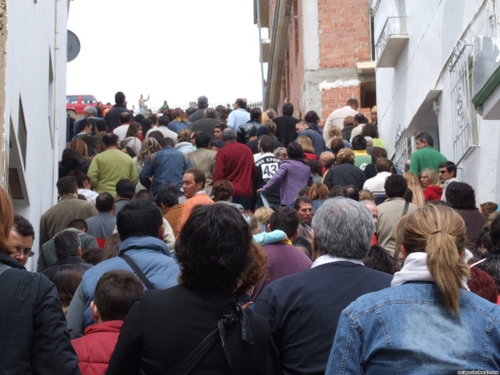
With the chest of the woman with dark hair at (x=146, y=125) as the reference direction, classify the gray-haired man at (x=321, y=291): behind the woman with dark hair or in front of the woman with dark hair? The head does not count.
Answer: behind

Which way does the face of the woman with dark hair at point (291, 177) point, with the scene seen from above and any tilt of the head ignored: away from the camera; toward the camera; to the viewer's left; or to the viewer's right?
away from the camera

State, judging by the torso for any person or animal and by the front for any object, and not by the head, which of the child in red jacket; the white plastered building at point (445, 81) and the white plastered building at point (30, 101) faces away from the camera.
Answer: the child in red jacket

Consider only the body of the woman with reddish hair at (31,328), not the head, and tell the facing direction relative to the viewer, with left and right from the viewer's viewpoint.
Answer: facing away from the viewer

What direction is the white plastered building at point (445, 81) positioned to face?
to the viewer's left

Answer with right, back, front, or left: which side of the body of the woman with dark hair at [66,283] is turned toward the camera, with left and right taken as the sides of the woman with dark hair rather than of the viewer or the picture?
back

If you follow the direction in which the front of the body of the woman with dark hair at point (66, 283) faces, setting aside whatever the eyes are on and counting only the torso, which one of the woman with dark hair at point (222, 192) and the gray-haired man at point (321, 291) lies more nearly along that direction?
the woman with dark hair

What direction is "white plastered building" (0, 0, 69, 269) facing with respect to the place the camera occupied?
facing to the right of the viewer

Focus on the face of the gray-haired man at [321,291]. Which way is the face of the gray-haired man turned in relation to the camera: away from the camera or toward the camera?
away from the camera

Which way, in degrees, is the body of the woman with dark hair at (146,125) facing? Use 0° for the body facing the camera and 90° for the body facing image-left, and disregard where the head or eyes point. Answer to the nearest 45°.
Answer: approximately 180°

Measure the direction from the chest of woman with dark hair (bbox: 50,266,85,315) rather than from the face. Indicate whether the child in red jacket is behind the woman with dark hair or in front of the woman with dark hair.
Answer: behind

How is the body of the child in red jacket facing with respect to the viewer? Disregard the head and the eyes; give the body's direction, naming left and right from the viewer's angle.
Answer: facing away from the viewer

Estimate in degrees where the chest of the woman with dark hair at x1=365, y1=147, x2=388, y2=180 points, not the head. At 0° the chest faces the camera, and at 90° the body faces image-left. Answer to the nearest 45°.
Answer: approximately 180°

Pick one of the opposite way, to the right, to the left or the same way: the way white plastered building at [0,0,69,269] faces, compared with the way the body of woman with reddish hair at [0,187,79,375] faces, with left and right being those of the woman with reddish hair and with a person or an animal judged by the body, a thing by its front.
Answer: to the right

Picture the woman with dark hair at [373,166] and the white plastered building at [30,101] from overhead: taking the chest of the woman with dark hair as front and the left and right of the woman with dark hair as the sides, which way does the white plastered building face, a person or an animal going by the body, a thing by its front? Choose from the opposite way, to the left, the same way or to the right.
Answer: to the right
